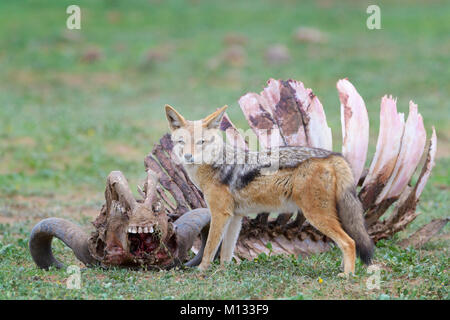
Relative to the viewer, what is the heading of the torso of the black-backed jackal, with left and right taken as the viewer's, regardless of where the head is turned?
facing to the left of the viewer
